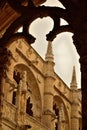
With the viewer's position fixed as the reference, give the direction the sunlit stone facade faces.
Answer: facing the viewer and to the right of the viewer
